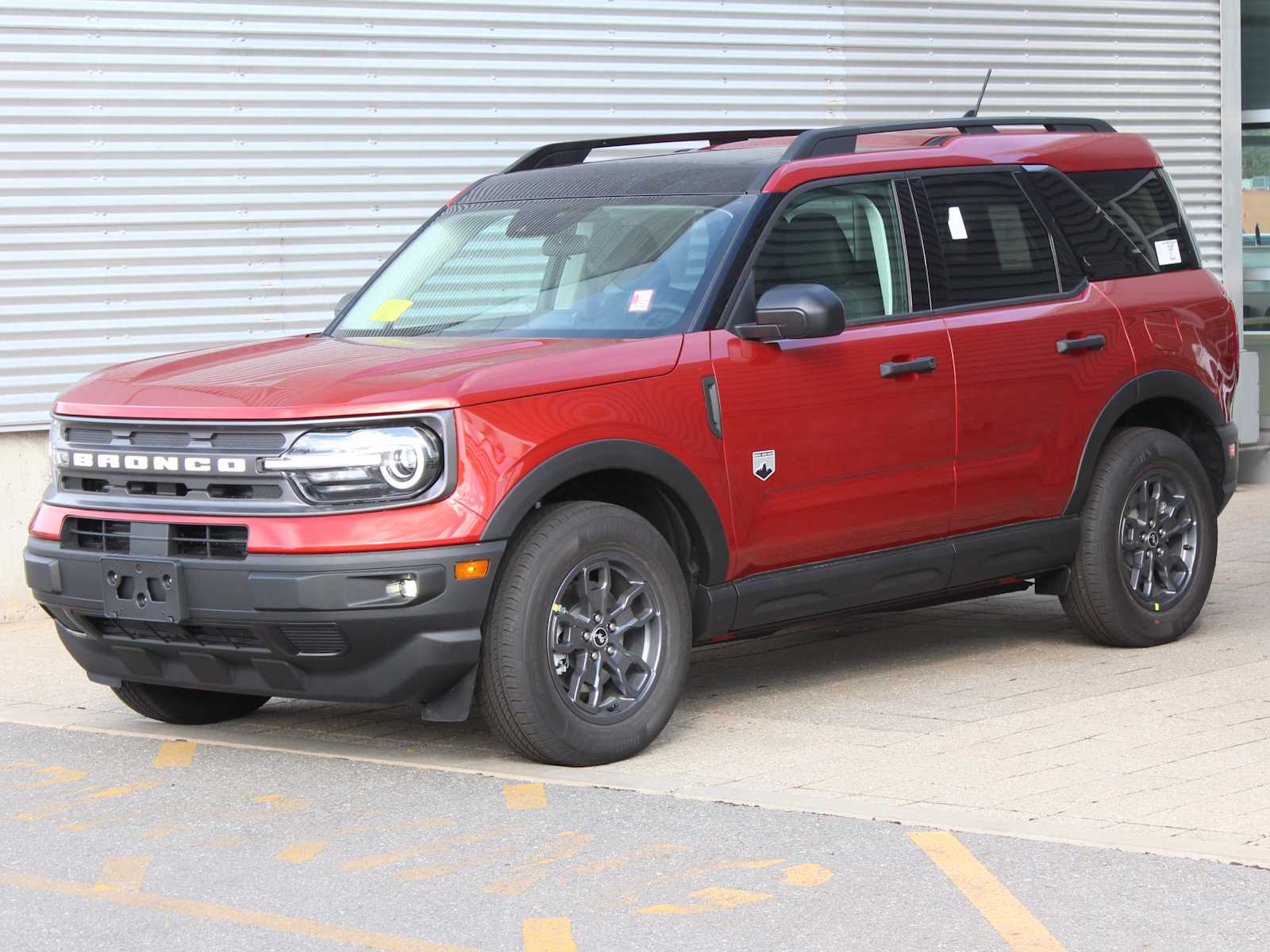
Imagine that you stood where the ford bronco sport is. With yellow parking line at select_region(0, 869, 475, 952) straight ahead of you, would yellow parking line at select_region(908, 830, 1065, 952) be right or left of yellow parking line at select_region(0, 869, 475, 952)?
left

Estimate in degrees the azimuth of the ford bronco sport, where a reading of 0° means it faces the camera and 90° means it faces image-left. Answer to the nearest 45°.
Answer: approximately 45°

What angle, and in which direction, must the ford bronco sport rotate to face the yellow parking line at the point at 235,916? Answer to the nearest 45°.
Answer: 0° — it already faces it
